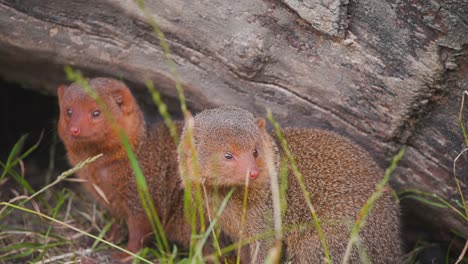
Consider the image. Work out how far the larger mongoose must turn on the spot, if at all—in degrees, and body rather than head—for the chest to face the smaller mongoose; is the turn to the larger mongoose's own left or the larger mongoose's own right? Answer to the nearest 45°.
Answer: approximately 45° to the larger mongoose's own right

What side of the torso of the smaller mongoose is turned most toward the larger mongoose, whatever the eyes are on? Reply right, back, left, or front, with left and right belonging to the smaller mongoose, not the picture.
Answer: left

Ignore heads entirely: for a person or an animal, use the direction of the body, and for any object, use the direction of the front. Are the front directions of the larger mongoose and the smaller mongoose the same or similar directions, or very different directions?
same or similar directions

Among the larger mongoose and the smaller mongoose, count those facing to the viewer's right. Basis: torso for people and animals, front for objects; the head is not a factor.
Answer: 0

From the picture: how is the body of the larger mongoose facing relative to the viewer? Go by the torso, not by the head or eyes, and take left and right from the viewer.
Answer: facing the viewer and to the left of the viewer
